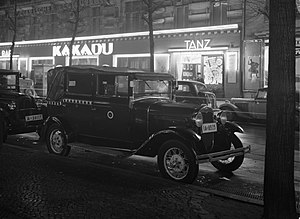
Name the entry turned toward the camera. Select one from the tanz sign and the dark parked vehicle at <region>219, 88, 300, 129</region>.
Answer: the tanz sign

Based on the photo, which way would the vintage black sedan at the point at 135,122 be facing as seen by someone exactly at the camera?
facing the viewer and to the right of the viewer

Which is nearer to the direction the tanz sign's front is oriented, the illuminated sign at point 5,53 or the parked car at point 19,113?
the parked car

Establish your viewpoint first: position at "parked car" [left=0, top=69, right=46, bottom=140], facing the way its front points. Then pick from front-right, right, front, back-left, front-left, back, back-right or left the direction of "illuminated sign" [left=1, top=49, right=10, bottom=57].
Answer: back-left

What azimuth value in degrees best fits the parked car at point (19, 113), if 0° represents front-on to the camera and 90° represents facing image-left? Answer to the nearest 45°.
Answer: approximately 315°

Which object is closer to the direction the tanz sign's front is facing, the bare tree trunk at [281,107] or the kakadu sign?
the bare tree trunk

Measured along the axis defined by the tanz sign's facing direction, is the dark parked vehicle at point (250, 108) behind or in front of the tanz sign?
in front

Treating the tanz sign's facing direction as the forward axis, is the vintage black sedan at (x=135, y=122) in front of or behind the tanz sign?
in front

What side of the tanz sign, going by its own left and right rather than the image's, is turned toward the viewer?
front

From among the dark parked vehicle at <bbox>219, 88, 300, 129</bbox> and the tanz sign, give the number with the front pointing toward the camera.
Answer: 1
